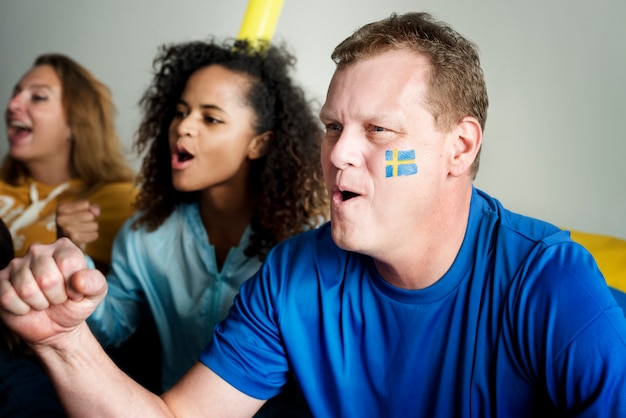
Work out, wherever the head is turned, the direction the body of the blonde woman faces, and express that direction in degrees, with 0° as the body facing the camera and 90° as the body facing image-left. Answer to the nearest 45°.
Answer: approximately 45°

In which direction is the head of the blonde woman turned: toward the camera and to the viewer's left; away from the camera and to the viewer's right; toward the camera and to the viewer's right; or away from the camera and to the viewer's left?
toward the camera and to the viewer's left

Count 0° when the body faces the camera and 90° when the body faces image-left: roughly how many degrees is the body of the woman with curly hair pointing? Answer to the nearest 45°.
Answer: approximately 45°

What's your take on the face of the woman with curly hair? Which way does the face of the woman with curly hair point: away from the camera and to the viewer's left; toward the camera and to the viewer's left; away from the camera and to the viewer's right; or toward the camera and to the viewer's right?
toward the camera and to the viewer's left

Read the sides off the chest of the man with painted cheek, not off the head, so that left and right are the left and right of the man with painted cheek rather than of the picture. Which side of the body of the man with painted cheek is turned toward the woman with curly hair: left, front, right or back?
right

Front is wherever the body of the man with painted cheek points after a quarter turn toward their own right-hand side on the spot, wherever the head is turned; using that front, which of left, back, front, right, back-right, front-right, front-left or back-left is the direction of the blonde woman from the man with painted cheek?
front

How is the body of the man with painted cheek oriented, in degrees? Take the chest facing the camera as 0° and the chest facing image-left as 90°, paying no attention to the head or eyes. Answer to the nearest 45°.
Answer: approximately 45°

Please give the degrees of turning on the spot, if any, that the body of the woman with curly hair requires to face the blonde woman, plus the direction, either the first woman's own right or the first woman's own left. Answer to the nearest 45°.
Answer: approximately 90° to the first woman's own right

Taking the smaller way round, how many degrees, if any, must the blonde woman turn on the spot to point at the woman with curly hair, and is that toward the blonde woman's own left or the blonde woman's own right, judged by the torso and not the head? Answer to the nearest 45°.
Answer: approximately 90° to the blonde woman's own left
